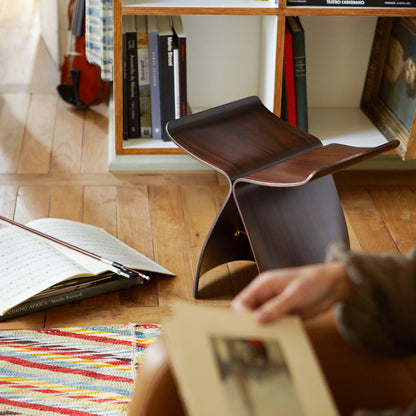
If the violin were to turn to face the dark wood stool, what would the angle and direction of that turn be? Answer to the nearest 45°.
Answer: approximately 45° to its left

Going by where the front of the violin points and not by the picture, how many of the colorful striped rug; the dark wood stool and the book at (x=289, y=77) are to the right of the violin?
0

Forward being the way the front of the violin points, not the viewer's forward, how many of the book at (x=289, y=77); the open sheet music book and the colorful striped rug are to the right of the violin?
0

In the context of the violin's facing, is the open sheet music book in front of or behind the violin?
in front

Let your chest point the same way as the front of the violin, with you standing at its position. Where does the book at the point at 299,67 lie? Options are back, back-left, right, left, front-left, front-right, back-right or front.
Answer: left

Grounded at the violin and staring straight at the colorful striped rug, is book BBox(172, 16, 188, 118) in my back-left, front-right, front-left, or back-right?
front-left

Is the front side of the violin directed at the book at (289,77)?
no

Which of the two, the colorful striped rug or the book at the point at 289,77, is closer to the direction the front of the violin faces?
the colorful striped rug
